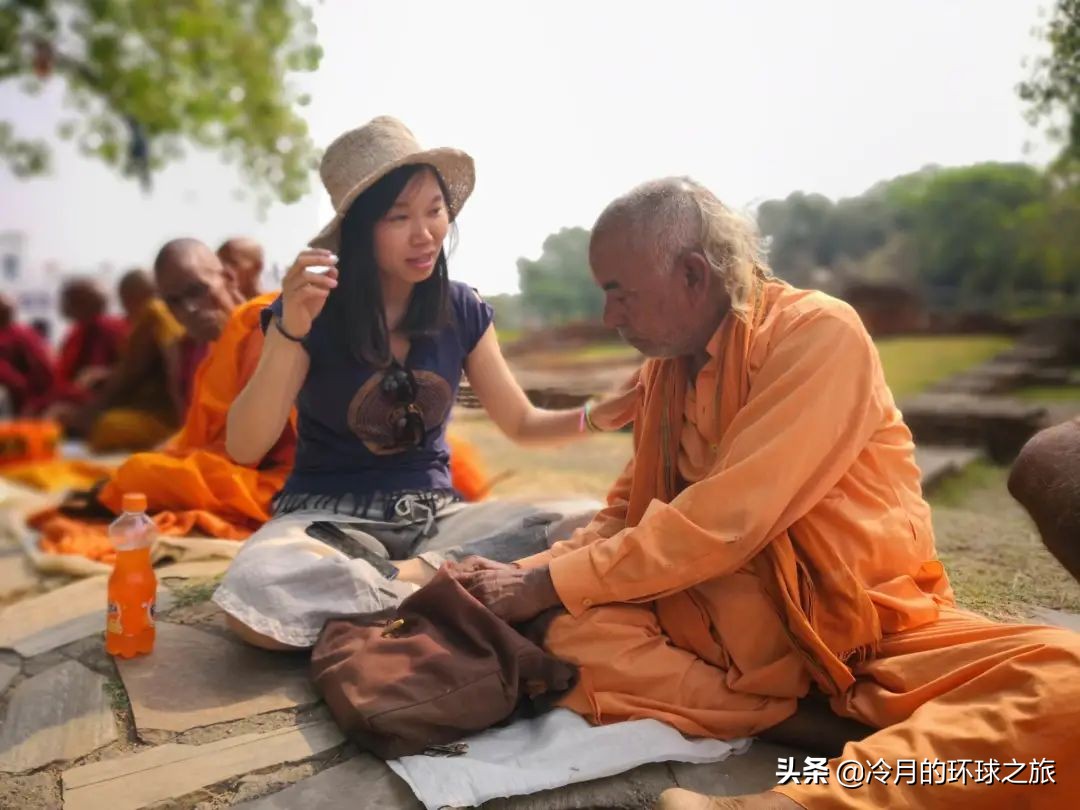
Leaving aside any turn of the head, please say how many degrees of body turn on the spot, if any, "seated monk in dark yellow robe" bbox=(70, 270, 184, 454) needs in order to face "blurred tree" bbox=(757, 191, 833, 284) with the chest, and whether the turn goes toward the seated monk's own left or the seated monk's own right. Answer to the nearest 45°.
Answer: approximately 135° to the seated monk's own left

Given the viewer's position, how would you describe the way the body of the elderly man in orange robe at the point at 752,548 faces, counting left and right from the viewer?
facing the viewer and to the left of the viewer

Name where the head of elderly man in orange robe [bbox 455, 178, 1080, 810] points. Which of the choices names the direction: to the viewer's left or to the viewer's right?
to the viewer's left

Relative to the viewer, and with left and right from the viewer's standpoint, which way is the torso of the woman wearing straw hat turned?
facing the viewer and to the right of the viewer

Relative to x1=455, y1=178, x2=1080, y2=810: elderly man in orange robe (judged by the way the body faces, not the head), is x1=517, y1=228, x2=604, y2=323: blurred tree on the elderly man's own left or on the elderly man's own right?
on the elderly man's own right

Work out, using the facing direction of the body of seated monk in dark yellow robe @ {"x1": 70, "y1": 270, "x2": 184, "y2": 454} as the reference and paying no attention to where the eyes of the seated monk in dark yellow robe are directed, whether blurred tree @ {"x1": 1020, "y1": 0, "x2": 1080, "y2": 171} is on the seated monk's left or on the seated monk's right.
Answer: on the seated monk's left

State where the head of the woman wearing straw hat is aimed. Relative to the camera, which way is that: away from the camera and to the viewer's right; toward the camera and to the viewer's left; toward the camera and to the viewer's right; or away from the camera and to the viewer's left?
toward the camera and to the viewer's right
